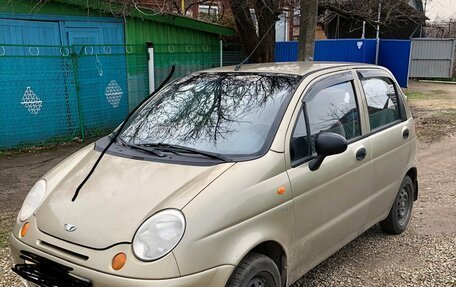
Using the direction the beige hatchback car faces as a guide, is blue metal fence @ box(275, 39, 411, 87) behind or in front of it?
behind

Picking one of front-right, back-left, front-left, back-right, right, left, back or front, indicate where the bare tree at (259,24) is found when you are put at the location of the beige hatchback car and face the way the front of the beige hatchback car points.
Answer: back-right

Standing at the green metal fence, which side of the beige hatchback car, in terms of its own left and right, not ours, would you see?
right

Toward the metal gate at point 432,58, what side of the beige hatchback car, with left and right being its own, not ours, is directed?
back

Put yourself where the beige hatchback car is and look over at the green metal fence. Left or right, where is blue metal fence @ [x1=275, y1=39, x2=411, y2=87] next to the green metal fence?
right

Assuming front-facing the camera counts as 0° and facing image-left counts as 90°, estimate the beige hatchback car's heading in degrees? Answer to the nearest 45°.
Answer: approximately 45°
